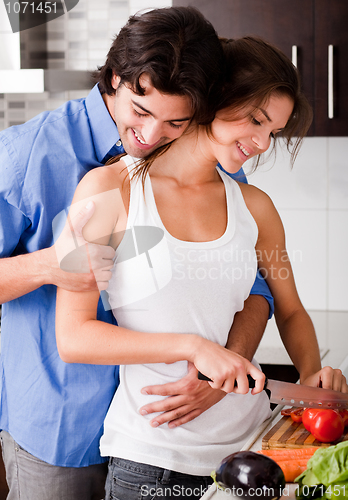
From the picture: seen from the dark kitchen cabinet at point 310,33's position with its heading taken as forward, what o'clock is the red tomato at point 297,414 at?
The red tomato is roughly at 12 o'clock from the dark kitchen cabinet.

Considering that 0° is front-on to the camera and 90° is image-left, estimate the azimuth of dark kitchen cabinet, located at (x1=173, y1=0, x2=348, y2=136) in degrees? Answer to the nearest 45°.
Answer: approximately 0°

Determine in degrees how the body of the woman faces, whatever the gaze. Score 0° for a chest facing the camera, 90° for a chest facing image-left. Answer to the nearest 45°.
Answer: approximately 315°

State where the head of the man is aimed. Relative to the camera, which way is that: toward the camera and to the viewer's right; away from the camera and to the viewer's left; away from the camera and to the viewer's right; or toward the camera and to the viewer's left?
toward the camera and to the viewer's right

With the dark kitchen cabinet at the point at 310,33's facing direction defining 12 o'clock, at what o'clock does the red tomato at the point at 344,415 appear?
The red tomato is roughly at 12 o'clock from the dark kitchen cabinet.
